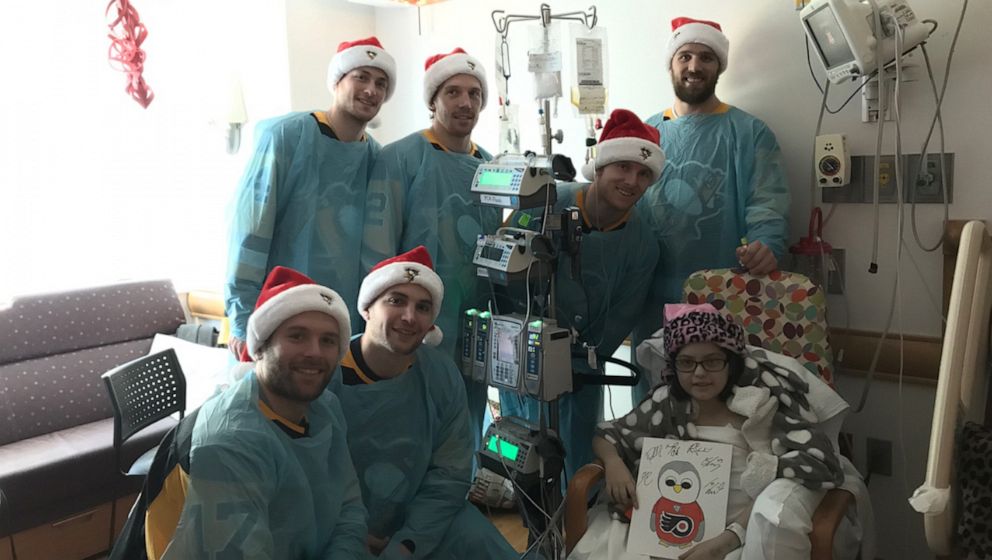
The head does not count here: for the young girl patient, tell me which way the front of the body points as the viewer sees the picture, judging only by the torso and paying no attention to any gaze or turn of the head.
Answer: toward the camera

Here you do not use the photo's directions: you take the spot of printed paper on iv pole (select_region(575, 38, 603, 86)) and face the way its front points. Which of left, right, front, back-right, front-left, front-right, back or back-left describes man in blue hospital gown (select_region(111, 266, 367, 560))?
front-right

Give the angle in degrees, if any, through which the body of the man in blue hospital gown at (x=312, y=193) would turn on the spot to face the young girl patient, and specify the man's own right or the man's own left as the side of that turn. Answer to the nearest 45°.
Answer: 0° — they already face them

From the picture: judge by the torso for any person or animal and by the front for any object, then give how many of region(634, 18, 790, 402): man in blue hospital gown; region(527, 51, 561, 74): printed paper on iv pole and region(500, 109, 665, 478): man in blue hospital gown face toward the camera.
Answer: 3

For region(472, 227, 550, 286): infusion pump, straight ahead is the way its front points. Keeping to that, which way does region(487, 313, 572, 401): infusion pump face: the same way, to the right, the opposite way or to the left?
the same way

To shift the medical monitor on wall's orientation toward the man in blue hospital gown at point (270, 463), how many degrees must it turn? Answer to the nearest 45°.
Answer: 0° — it already faces them

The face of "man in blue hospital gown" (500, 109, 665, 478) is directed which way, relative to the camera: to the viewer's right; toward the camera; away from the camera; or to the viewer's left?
toward the camera

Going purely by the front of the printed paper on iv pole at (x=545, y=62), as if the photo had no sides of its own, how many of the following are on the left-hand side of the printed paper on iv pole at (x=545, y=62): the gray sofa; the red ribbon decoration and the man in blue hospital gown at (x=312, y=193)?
0

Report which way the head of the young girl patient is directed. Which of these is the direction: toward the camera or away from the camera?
toward the camera

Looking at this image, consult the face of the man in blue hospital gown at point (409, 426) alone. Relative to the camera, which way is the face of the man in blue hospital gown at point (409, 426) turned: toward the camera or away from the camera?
toward the camera

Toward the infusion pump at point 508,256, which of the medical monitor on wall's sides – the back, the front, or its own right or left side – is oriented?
front

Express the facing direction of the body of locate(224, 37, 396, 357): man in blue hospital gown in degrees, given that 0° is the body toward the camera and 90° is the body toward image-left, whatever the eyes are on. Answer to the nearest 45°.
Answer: approximately 315°

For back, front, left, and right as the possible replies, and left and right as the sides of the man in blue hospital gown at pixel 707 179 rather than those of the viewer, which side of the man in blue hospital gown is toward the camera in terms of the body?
front

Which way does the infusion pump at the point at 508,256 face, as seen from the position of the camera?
facing the viewer and to the left of the viewer

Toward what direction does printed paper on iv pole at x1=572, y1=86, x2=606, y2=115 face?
toward the camera

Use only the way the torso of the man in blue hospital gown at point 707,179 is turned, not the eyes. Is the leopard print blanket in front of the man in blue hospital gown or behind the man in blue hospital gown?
in front

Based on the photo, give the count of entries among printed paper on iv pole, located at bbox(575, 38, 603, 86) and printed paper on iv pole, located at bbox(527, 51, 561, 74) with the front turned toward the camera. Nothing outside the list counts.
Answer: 2

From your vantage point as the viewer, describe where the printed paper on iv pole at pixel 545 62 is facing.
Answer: facing the viewer

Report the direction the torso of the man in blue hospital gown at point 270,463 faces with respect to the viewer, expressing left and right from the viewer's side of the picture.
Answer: facing the viewer and to the right of the viewer
